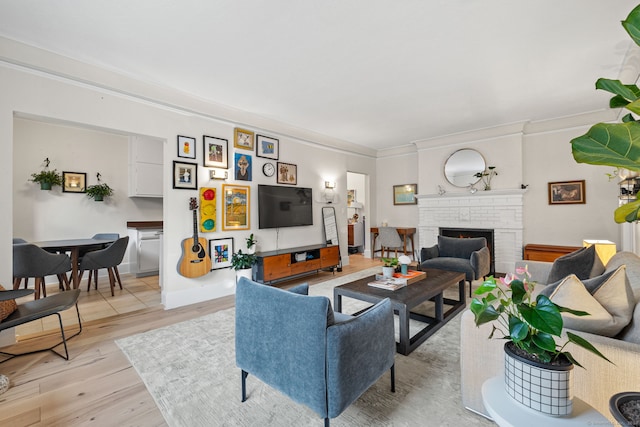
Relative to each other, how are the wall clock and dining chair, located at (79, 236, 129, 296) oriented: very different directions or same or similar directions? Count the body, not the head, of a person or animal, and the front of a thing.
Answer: very different directions

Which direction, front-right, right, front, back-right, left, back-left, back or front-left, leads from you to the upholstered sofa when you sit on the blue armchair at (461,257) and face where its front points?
front-left

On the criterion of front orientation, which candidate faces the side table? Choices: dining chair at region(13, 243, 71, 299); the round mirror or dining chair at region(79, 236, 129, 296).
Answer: the round mirror

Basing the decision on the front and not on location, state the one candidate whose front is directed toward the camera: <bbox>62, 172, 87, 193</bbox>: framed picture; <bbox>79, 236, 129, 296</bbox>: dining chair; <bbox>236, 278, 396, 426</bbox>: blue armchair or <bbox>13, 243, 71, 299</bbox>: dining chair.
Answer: the framed picture

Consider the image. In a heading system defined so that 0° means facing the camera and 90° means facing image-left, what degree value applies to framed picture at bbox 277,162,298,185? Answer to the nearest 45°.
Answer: approximately 315°

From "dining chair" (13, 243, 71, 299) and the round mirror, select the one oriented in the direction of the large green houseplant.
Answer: the round mirror

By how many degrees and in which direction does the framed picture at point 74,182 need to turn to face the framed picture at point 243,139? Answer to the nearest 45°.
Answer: approximately 45° to its left

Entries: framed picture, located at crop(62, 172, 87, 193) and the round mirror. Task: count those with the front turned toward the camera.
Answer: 2

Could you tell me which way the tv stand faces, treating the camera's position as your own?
facing the viewer and to the right of the viewer

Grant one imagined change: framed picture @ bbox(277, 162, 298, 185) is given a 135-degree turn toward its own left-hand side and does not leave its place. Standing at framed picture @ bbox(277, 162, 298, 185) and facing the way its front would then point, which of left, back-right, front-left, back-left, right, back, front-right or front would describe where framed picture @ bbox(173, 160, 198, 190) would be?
back-left

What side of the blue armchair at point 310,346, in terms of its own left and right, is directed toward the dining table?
left
